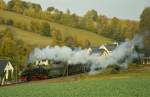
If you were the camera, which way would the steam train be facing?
facing the viewer and to the left of the viewer
